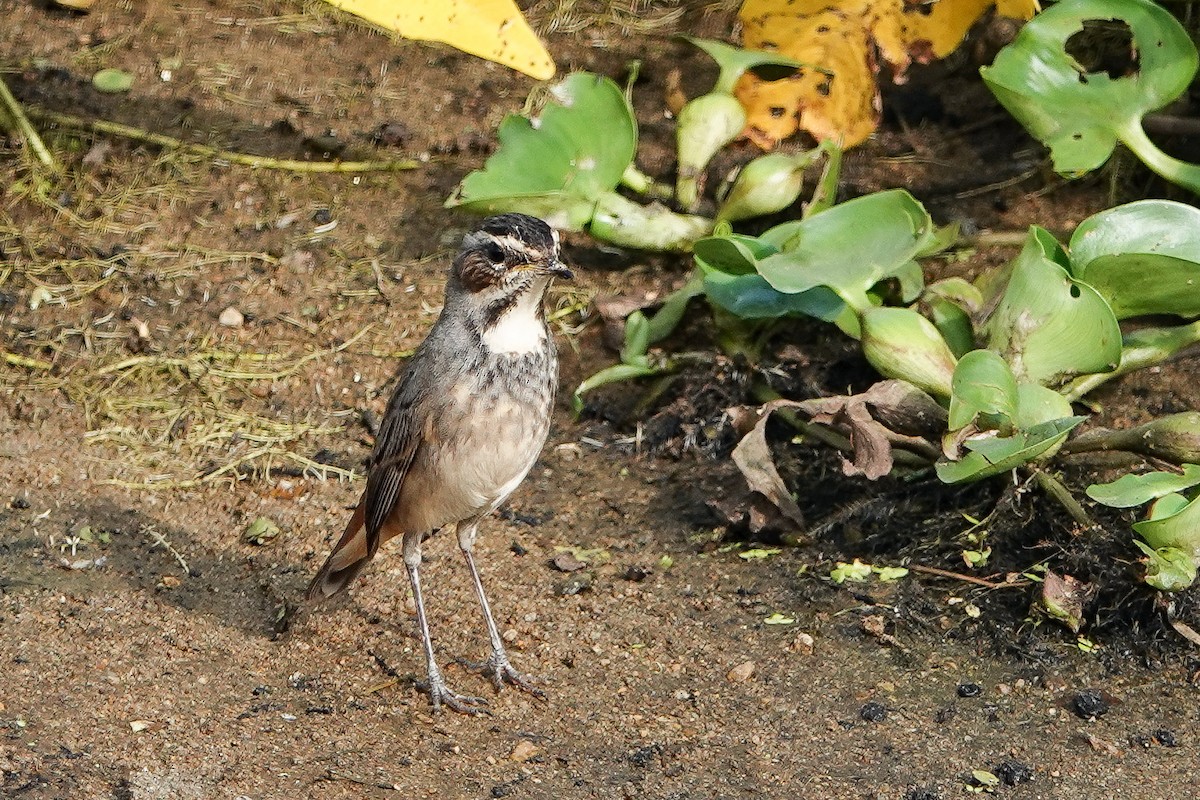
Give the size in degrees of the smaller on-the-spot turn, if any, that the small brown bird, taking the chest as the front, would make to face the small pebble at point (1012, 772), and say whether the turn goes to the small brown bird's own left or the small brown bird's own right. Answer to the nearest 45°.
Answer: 0° — it already faces it

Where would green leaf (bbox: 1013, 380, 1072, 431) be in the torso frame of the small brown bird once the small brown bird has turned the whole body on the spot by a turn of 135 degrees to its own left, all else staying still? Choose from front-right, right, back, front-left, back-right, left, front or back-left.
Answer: right

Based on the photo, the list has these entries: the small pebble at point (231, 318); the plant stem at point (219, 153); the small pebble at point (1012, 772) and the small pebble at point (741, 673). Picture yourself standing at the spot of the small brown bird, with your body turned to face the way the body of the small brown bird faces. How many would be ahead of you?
2

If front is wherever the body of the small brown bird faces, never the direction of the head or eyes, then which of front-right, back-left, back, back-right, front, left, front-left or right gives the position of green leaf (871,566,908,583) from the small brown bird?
front-left

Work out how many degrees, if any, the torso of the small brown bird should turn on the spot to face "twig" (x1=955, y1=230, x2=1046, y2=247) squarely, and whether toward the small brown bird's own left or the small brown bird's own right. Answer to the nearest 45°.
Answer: approximately 90° to the small brown bird's own left

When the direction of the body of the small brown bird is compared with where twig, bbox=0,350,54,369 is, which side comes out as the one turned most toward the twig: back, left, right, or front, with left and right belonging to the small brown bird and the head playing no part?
back

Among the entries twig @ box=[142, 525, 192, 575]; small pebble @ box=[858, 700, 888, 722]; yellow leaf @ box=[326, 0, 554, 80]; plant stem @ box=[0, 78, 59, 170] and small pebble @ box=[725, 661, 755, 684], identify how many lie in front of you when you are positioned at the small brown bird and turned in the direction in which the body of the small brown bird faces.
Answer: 2

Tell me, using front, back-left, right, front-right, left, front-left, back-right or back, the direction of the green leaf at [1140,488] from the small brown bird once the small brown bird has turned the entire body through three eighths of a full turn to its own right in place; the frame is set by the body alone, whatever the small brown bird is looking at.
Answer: back

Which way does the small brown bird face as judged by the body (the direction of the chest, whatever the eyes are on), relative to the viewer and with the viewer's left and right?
facing the viewer and to the right of the viewer

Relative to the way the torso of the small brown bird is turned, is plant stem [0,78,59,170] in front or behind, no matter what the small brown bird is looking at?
behind

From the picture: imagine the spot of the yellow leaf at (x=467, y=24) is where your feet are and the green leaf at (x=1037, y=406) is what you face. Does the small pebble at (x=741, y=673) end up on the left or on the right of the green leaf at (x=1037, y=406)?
right

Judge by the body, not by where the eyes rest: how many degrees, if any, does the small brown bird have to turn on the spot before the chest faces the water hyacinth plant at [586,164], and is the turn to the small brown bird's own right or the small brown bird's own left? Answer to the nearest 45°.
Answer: approximately 135° to the small brown bird's own left

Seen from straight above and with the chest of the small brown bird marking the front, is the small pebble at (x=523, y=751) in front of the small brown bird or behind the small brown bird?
in front

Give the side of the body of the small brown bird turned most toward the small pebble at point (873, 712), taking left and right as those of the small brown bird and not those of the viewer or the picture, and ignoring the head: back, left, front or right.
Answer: front

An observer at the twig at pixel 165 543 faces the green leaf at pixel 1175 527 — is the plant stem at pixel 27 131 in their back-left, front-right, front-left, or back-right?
back-left

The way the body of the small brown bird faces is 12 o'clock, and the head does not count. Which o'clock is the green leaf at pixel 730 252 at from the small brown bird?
The green leaf is roughly at 9 o'clock from the small brown bird.
